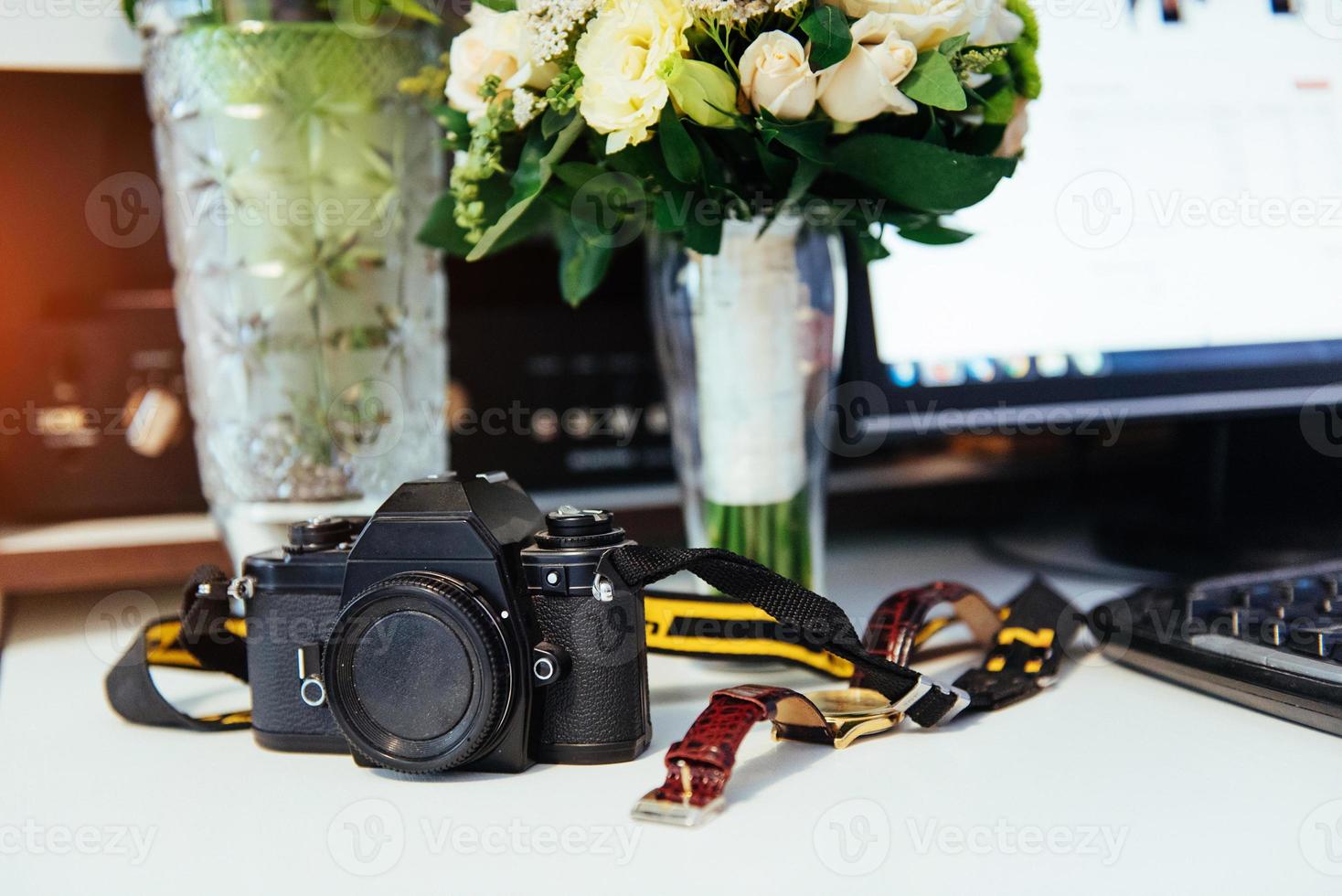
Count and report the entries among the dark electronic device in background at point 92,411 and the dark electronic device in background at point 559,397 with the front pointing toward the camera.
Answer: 2

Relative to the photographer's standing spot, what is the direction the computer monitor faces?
facing the viewer

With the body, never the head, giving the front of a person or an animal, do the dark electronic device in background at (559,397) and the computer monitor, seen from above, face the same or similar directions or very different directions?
same or similar directions

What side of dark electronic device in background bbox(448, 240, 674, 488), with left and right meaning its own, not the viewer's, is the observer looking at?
front

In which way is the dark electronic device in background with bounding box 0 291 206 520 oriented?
toward the camera

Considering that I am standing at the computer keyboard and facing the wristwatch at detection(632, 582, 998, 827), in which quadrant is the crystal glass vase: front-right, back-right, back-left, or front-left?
front-right

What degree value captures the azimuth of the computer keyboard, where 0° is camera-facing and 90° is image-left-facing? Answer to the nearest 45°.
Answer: approximately 45°

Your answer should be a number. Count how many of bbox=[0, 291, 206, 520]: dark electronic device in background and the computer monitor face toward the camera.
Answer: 2

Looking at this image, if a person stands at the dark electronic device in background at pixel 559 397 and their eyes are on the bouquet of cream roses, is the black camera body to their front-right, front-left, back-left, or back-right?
front-right
